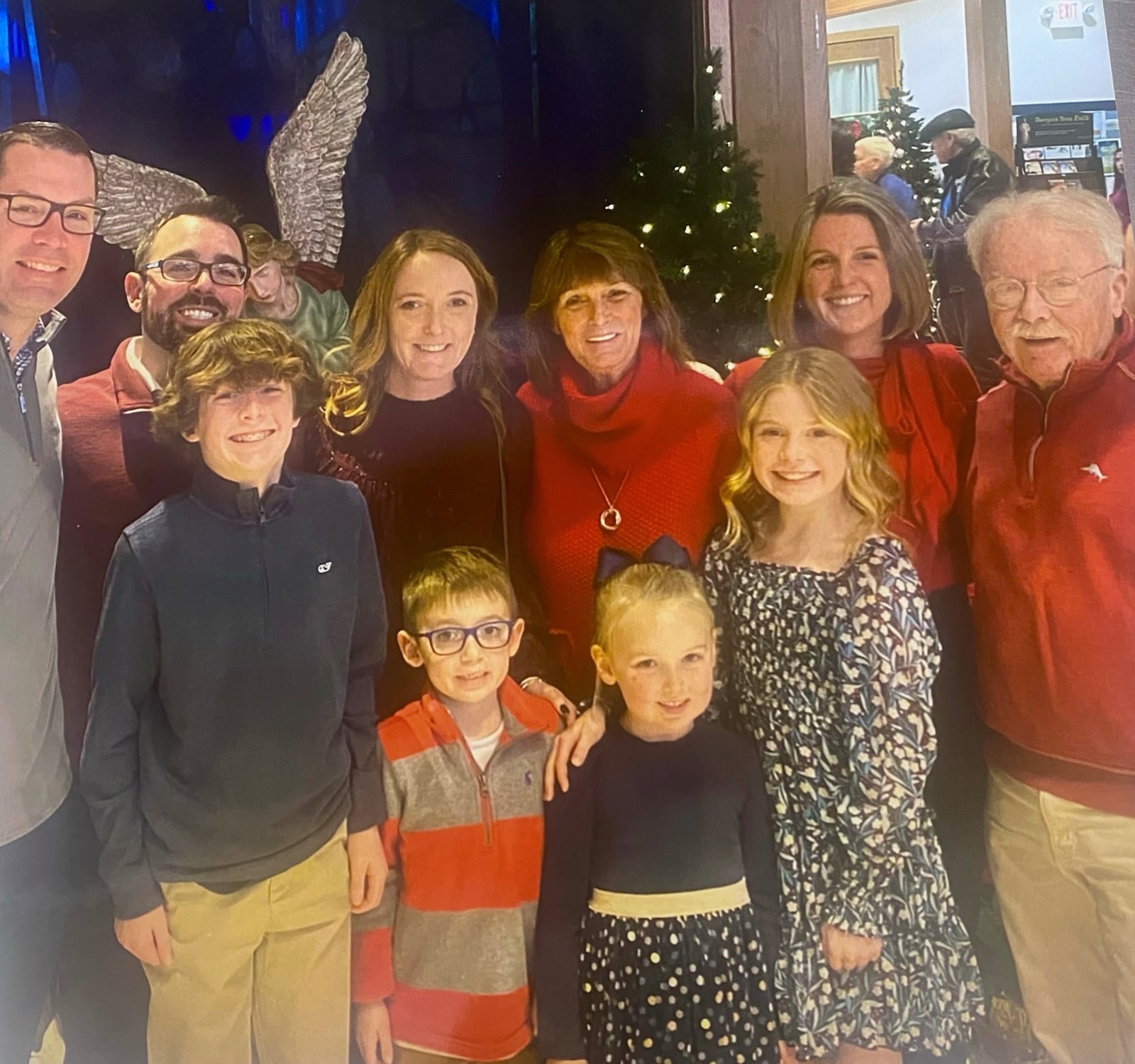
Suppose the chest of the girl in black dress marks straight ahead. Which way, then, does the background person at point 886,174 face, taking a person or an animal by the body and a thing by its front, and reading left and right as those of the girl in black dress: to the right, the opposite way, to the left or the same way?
to the right

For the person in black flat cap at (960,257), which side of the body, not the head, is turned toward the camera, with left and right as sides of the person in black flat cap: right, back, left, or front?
left

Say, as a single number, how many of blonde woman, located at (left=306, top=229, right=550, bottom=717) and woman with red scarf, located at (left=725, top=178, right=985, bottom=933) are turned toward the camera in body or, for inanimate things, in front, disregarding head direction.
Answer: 2

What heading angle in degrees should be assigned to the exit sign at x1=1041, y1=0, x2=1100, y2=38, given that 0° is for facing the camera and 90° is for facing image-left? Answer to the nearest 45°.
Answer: approximately 0°

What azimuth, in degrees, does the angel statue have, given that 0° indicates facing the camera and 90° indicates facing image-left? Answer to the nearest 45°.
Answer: approximately 45°
